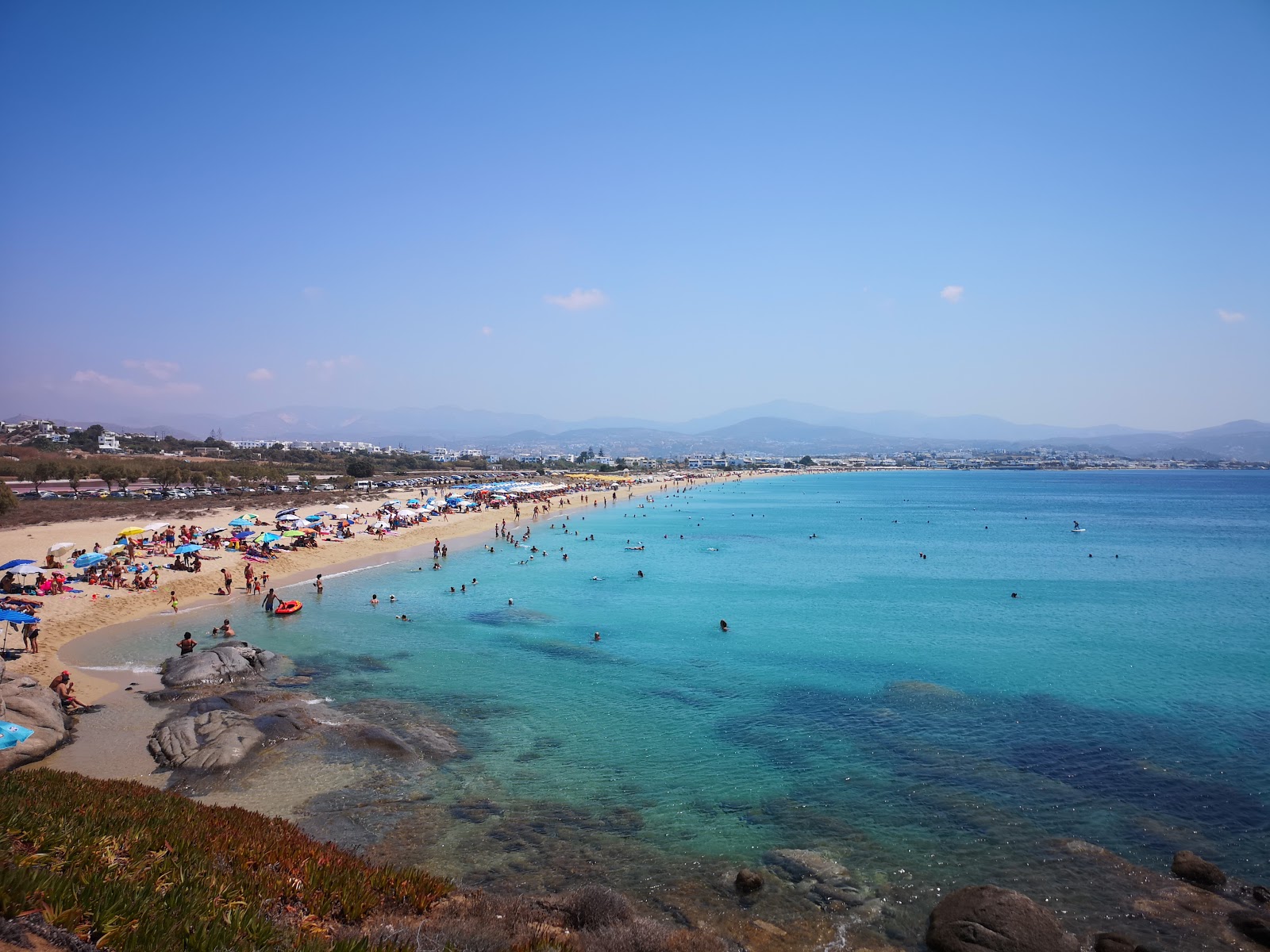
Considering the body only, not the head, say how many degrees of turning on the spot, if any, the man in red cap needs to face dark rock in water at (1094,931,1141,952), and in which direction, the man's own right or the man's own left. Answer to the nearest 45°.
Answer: approximately 45° to the man's own right

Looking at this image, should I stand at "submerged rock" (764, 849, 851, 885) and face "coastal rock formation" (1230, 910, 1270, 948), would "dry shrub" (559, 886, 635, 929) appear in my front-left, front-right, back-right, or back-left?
back-right

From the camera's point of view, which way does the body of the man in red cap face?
to the viewer's right

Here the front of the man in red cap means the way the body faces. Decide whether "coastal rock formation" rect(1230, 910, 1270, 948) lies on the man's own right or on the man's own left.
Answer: on the man's own right

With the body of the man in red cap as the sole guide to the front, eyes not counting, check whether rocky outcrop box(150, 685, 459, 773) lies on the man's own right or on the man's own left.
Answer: on the man's own right

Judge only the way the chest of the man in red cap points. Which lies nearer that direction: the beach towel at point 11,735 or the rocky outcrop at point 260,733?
the rocky outcrop

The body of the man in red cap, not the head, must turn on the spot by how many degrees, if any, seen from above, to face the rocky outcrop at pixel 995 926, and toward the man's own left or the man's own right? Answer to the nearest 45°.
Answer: approximately 45° to the man's own right

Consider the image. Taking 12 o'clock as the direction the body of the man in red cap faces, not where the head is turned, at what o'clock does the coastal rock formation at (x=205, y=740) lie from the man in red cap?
The coastal rock formation is roughly at 2 o'clock from the man in red cap.
